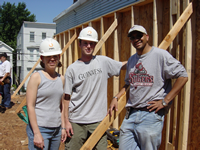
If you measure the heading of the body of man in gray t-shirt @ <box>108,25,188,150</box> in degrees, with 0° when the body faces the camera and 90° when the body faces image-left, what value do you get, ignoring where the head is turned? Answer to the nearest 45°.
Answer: approximately 45°

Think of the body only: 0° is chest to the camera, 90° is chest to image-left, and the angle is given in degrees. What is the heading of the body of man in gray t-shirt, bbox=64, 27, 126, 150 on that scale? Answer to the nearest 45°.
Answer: approximately 0°

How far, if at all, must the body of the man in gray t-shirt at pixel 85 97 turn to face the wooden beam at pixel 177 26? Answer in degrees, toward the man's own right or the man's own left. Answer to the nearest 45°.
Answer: approximately 90° to the man's own left

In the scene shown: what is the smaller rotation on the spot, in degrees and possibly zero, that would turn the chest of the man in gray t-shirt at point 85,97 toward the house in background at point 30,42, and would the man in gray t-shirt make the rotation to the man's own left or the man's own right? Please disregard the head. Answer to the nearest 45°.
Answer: approximately 180°

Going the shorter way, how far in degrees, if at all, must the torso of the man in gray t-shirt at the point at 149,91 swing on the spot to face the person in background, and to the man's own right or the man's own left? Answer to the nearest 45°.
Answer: approximately 90° to the man's own right
